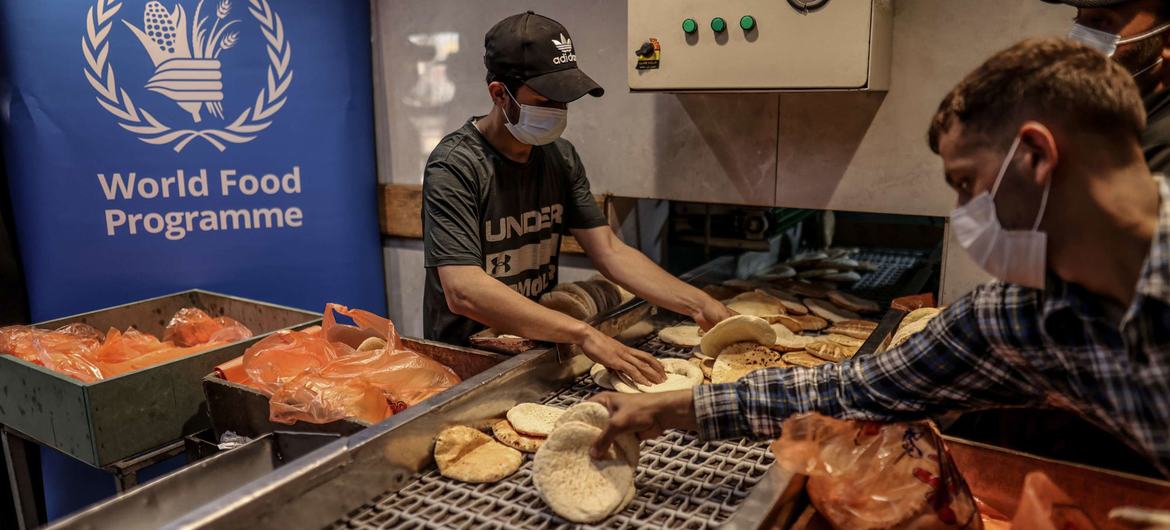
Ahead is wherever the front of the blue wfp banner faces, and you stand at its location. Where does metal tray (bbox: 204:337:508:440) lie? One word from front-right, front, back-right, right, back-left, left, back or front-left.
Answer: front

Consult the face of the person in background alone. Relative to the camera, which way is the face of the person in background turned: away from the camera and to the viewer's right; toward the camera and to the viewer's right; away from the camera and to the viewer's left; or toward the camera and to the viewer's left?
toward the camera and to the viewer's left

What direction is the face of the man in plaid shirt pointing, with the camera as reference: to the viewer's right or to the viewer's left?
to the viewer's left

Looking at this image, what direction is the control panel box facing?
toward the camera

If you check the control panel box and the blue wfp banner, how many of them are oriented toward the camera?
2

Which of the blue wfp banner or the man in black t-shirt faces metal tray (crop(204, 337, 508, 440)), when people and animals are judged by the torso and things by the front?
the blue wfp banner

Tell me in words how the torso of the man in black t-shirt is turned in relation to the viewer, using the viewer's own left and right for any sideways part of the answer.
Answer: facing the viewer and to the right of the viewer

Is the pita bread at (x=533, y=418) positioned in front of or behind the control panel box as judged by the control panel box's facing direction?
in front

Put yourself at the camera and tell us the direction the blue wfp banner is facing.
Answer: facing the viewer

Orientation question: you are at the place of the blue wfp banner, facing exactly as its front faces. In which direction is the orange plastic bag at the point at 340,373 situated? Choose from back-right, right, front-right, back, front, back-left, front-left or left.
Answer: front
